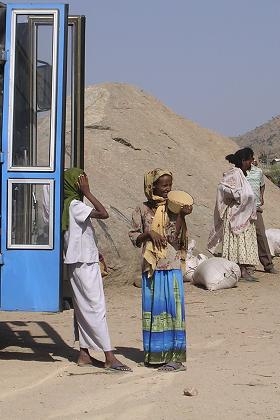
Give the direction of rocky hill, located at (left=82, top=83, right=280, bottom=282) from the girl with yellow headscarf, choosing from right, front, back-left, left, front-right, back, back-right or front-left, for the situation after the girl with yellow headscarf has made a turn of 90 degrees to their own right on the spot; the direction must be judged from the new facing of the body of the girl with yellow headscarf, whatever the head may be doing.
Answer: back-right

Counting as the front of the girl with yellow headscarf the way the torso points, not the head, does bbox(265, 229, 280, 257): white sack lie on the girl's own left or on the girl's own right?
on the girl's own left

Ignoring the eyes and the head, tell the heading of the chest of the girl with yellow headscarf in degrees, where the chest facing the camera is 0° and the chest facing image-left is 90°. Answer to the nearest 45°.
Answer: approximately 315°

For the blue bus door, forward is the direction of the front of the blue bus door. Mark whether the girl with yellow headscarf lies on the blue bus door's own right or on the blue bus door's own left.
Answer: on the blue bus door's own left

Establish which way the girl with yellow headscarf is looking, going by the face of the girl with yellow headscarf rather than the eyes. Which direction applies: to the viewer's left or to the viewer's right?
to the viewer's right

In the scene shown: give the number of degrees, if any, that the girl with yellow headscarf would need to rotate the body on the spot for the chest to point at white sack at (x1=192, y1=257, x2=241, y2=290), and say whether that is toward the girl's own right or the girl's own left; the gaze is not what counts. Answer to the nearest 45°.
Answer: approximately 135° to the girl's own left

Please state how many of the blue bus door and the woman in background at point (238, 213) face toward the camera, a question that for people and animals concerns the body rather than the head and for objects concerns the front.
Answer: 1
